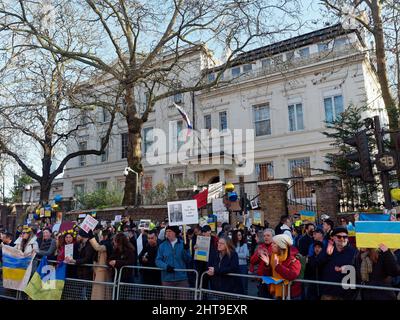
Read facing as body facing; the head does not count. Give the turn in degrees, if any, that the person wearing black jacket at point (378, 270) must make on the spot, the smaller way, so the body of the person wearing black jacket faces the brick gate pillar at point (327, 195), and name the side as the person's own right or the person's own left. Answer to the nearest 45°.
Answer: approximately 135° to the person's own right

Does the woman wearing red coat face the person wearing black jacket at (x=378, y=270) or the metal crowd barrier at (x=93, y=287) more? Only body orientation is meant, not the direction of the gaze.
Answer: the metal crowd barrier

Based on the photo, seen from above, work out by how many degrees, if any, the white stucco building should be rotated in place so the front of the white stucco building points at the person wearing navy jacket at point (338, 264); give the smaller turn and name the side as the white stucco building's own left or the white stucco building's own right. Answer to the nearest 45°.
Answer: approximately 45° to the white stucco building's own left

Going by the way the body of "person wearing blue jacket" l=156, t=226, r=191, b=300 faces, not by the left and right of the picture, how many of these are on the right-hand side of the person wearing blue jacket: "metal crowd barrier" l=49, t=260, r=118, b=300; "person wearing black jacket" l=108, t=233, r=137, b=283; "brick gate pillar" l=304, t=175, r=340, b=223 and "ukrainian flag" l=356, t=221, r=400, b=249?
2

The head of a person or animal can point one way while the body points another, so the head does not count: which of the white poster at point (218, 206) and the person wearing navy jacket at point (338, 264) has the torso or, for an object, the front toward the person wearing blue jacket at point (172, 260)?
the white poster

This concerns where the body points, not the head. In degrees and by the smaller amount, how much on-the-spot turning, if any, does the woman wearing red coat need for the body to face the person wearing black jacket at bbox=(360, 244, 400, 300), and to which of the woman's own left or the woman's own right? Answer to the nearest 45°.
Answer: approximately 135° to the woman's own left
